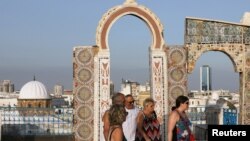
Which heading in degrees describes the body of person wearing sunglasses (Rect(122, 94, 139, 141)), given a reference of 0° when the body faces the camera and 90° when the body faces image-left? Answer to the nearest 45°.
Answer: approximately 315°

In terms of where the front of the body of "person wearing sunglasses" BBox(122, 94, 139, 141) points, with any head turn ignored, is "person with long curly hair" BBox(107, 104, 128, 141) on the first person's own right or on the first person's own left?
on the first person's own right

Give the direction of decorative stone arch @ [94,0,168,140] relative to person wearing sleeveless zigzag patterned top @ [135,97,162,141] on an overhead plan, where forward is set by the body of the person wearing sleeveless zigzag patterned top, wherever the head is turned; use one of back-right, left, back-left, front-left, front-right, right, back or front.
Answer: back-left

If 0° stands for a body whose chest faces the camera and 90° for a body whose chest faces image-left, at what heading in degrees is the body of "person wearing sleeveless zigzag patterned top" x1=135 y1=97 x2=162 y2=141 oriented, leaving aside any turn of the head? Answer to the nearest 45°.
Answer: approximately 315°
